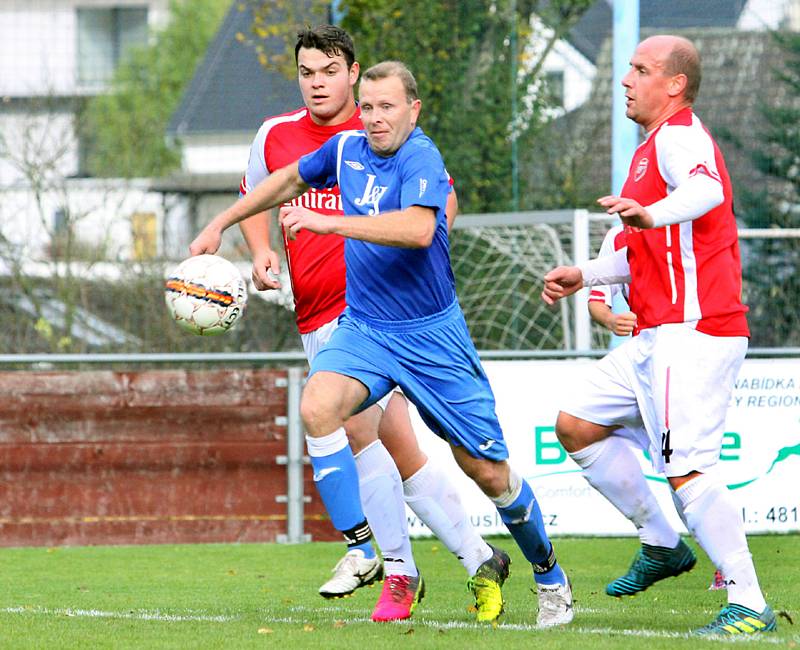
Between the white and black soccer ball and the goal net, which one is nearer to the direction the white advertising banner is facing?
the white and black soccer ball

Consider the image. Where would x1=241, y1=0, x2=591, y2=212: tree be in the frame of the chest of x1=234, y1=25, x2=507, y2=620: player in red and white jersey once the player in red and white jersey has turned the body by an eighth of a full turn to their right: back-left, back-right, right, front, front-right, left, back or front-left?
right

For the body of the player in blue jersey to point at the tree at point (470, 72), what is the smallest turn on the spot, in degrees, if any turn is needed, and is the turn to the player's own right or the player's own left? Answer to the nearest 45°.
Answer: approximately 135° to the player's own right

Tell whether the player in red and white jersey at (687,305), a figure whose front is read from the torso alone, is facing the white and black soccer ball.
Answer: yes

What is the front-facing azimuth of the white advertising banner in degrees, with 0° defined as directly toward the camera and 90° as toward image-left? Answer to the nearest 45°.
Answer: approximately 0°

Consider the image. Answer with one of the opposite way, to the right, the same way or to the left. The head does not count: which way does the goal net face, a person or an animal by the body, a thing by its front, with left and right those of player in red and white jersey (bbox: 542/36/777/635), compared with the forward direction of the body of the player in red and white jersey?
to the left

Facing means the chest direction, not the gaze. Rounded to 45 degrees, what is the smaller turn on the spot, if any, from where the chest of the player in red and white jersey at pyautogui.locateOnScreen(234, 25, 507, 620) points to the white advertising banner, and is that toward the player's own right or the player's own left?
approximately 180°

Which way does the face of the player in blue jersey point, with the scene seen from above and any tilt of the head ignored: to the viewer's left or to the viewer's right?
to the viewer's left

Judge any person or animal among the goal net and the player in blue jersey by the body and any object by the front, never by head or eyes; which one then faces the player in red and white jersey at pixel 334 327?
the goal net

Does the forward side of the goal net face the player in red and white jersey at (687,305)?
yes

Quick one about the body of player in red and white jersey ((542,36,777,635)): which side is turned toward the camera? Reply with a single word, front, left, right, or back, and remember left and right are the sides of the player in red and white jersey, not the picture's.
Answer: left

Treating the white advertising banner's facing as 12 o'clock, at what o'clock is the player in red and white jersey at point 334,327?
The player in red and white jersey is roughly at 1 o'clock from the white advertising banner.

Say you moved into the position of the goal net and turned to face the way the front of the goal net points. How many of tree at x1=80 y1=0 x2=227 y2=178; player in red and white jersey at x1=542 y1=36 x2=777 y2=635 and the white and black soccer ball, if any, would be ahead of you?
2

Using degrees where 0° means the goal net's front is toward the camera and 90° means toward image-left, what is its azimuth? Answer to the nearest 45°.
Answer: approximately 0°

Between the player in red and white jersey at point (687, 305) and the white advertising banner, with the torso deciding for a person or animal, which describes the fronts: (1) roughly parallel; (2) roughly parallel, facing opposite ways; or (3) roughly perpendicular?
roughly perpendicular

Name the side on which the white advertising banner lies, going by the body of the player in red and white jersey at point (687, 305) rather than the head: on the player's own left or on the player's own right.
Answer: on the player's own right
